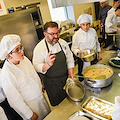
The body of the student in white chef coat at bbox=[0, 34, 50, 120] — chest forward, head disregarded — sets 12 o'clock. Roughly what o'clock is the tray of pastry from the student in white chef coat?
The tray of pastry is roughly at 12 o'clock from the student in white chef coat.

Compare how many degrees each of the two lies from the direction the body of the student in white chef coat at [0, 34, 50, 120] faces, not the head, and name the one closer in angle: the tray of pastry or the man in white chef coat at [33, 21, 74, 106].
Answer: the tray of pastry

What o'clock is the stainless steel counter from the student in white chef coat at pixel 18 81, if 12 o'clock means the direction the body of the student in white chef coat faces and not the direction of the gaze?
The stainless steel counter is roughly at 12 o'clock from the student in white chef coat.

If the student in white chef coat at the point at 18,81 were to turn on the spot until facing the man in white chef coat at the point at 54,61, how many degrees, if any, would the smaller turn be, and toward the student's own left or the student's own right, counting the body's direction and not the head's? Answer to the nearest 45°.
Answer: approximately 90° to the student's own left

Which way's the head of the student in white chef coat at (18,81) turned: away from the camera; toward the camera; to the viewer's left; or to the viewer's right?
to the viewer's right

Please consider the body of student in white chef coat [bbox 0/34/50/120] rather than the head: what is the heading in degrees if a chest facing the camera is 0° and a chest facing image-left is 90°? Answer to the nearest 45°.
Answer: approximately 315°
